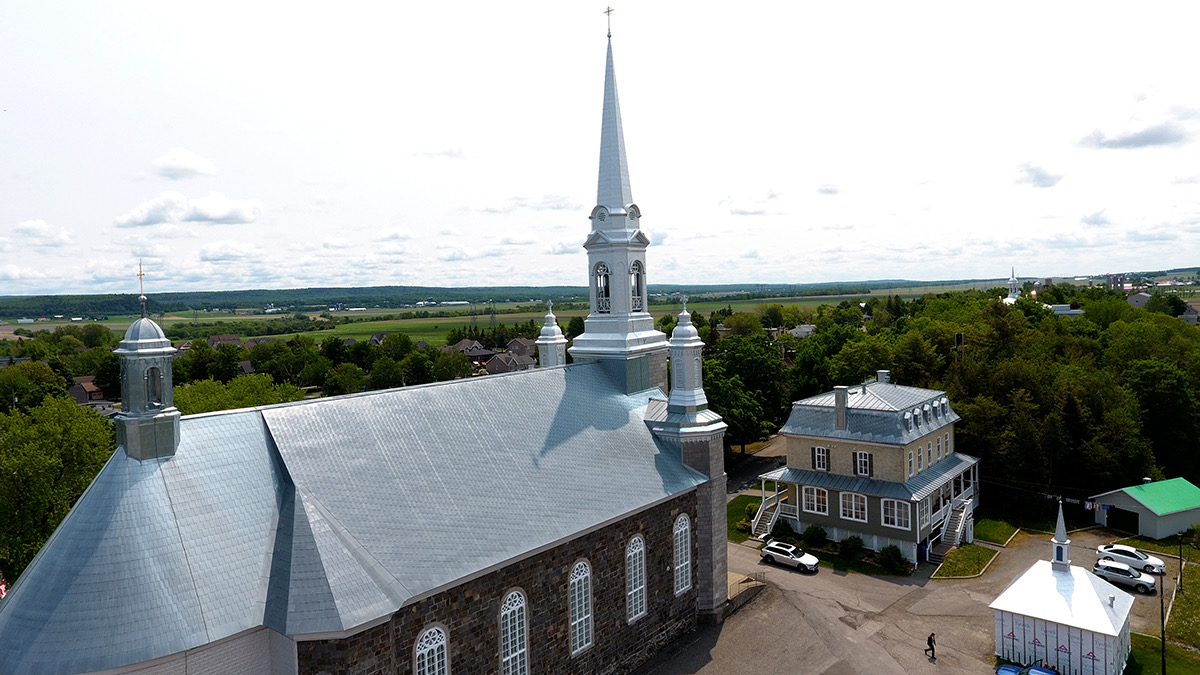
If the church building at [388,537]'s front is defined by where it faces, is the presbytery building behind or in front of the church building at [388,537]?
in front

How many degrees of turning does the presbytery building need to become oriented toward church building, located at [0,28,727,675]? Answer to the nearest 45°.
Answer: approximately 90° to its right

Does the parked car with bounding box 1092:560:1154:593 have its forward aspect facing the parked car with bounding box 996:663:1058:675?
no

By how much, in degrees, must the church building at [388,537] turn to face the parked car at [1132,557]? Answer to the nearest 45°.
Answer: approximately 45° to its right

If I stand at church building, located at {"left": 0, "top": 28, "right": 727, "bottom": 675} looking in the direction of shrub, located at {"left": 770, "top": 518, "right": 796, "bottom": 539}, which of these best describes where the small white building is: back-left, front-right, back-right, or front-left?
front-right

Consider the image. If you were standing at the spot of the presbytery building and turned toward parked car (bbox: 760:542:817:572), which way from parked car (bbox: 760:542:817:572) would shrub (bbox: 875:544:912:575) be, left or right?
left

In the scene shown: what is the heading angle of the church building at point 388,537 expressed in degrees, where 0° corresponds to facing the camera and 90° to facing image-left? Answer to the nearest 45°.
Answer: approximately 225°
